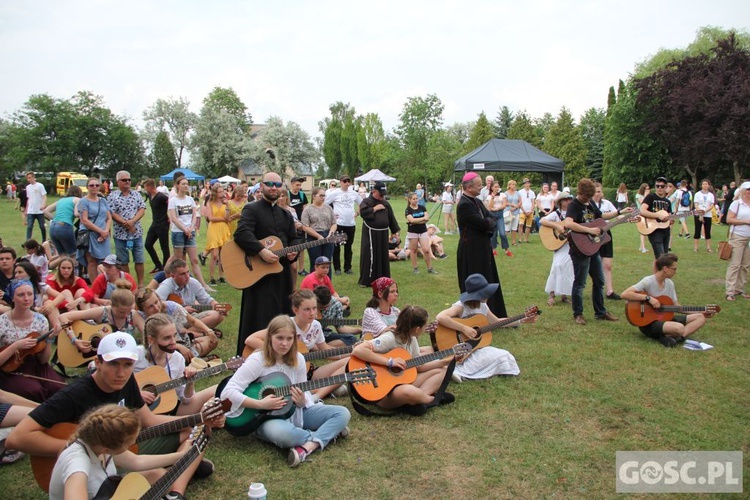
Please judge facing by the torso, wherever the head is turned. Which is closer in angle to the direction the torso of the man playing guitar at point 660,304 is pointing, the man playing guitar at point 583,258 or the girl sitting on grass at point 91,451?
the girl sitting on grass

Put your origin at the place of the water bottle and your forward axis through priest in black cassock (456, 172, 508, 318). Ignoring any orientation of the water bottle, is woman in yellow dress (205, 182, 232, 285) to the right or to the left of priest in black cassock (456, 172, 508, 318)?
left

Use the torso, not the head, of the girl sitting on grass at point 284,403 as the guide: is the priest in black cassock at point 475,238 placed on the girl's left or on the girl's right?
on the girl's left

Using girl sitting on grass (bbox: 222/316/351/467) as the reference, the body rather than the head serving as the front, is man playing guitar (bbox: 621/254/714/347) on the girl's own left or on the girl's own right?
on the girl's own left

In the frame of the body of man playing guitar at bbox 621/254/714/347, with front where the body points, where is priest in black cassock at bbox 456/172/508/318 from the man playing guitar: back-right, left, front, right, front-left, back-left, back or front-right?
back-right

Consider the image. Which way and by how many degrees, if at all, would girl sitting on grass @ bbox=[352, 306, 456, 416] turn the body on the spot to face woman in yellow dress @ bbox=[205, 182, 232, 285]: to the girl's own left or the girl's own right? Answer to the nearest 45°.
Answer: approximately 180°

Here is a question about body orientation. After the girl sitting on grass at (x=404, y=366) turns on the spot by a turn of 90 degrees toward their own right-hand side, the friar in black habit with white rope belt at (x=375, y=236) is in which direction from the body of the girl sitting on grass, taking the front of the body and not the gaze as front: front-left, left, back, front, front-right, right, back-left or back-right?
back-right

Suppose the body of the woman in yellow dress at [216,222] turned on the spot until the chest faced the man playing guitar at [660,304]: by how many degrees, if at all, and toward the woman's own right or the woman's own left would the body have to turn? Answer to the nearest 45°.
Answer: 0° — they already face them
